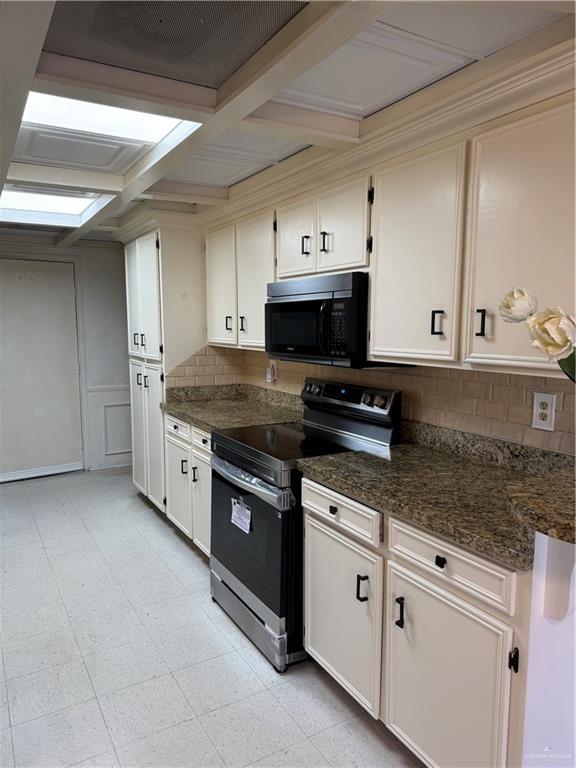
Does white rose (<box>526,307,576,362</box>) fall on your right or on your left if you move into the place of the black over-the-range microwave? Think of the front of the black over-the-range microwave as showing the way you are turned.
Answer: on your left

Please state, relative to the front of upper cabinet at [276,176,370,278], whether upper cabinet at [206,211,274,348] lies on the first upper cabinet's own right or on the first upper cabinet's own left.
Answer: on the first upper cabinet's own right

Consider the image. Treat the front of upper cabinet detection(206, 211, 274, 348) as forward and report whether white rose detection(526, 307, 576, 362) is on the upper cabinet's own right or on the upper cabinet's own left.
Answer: on the upper cabinet's own left

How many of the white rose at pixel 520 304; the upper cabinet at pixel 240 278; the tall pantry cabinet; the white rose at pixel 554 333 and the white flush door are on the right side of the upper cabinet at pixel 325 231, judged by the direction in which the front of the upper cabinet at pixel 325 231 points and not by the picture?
3

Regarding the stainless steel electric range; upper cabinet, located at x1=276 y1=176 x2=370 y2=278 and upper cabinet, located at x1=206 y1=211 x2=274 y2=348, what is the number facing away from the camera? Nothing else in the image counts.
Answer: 0

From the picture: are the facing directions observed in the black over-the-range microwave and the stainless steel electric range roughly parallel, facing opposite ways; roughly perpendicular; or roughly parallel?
roughly parallel

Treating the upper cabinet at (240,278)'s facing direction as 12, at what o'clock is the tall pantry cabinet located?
The tall pantry cabinet is roughly at 3 o'clock from the upper cabinet.

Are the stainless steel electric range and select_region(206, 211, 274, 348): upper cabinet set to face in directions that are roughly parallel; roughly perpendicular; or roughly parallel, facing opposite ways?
roughly parallel

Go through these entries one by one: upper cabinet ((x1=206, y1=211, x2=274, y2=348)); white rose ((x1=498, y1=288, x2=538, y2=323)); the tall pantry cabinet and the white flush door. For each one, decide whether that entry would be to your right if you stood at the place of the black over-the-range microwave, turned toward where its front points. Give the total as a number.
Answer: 3

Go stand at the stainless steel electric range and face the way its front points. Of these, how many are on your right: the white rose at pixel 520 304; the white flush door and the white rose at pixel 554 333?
1

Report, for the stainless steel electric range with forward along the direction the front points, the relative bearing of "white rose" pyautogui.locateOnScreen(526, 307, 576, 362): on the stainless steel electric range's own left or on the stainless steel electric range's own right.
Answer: on the stainless steel electric range's own left

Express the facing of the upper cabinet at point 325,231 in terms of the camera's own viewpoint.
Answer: facing the viewer and to the left of the viewer
